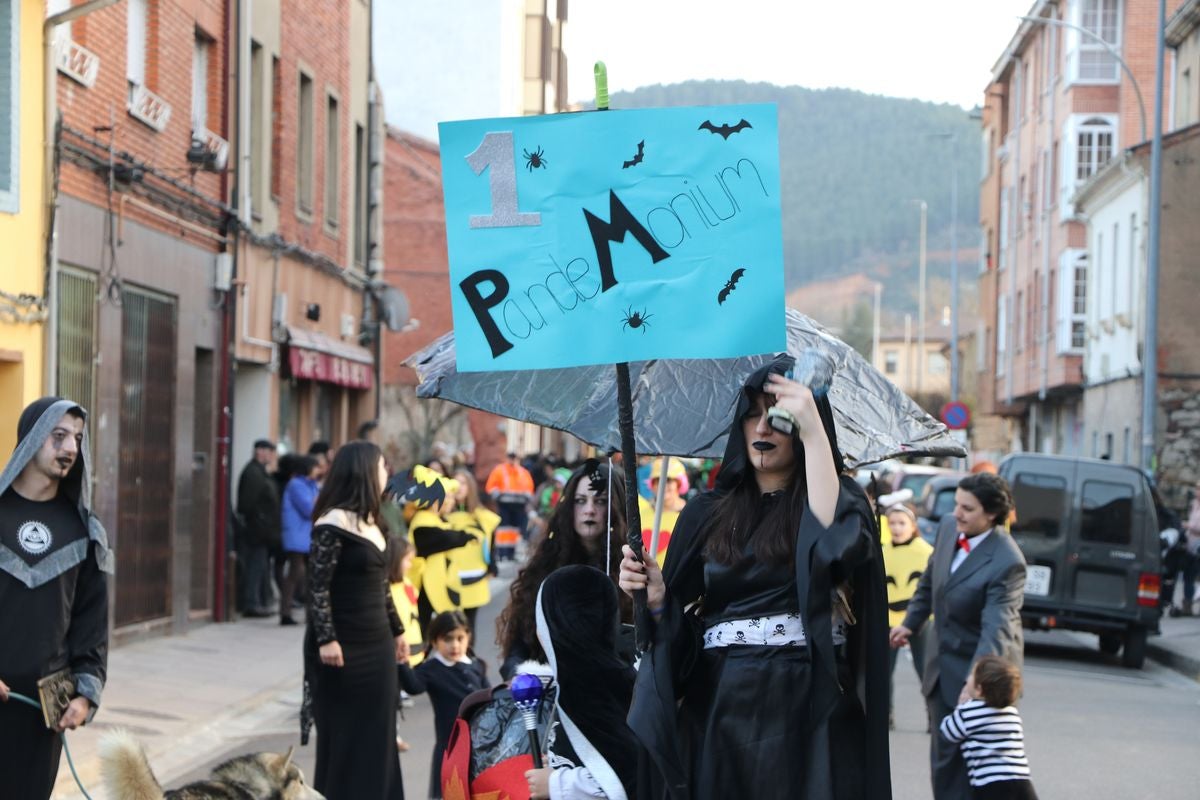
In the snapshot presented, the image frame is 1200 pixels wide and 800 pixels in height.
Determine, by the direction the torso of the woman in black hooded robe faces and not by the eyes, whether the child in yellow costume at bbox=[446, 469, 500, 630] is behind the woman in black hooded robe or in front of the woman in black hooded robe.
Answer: behind

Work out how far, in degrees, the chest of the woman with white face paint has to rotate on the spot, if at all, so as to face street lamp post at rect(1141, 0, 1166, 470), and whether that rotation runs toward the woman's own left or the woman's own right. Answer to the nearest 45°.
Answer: approximately 135° to the woman's own left

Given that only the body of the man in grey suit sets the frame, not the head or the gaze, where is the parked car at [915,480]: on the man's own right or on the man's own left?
on the man's own right

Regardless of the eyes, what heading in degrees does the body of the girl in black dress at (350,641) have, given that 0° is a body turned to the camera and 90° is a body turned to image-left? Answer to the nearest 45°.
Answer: approximately 315°

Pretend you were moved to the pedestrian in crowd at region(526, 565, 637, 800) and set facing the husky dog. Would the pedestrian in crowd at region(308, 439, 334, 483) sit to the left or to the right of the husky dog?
right

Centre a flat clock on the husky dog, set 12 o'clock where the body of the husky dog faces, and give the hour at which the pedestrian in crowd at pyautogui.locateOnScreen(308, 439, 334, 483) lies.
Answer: The pedestrian in crowd is roughly at 9 o'clock from the husky dog.

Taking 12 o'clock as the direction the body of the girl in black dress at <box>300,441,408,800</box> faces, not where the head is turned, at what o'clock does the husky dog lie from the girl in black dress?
The husky dog is roughly at 2 o'clock from the girl in black dress.

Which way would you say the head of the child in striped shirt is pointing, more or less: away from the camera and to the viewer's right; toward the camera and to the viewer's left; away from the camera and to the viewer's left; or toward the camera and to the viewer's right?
away from the camera and to the viewer's left

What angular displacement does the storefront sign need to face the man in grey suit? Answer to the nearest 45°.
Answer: approximately 45° to its right
